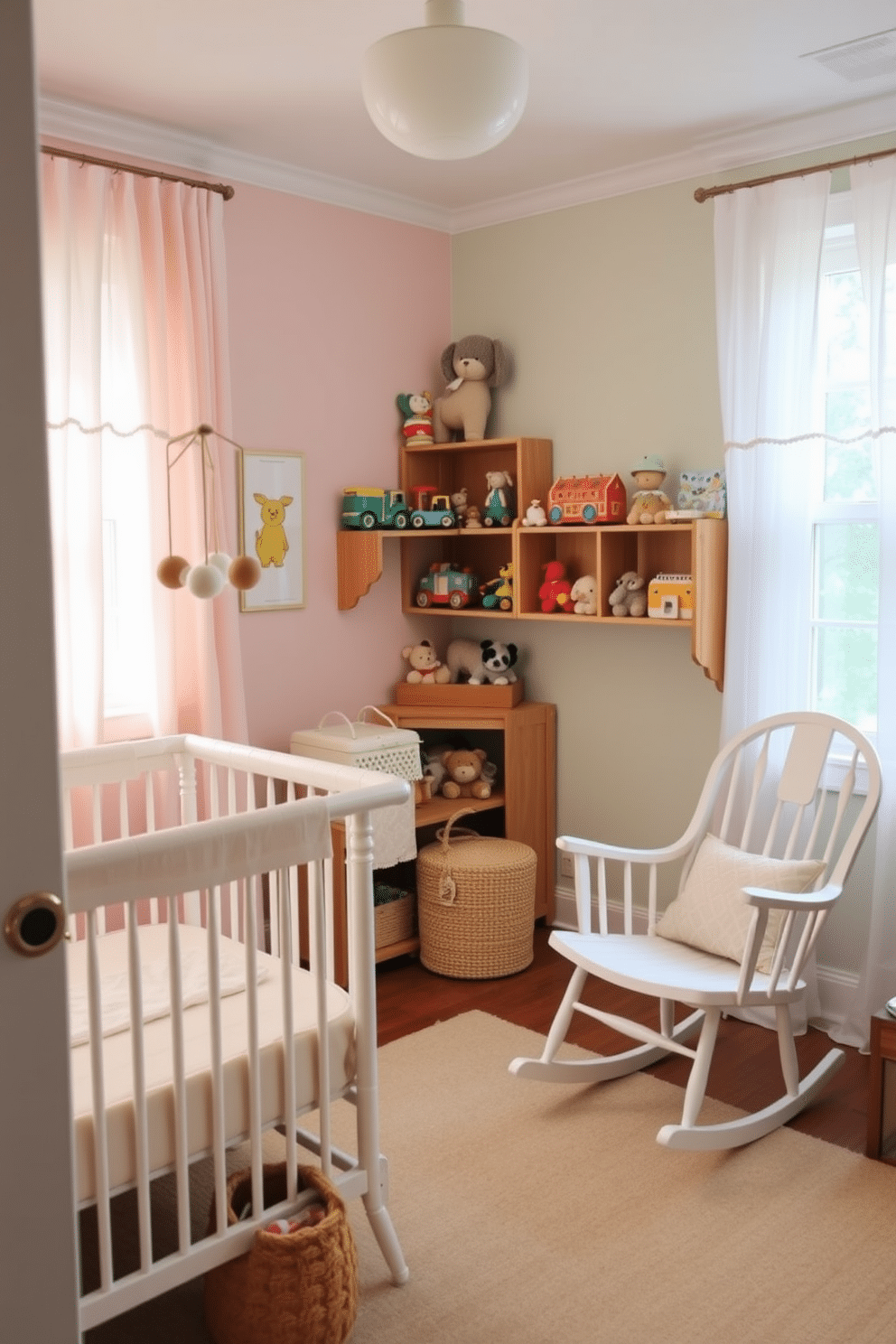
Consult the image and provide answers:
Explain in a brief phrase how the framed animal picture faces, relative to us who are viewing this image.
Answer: facing the viewer and to the right of the viewer

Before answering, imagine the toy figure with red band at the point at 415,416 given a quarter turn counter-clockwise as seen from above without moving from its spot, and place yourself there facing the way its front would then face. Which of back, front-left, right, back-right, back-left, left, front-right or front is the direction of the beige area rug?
right

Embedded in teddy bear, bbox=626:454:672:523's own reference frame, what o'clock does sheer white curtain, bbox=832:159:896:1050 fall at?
The sheer white curtain is roughly at 10 o'clock from the teddy bear.

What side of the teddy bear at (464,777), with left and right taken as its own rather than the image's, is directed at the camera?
front

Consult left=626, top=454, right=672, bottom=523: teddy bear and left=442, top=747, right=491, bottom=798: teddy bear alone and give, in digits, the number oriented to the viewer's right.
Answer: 0

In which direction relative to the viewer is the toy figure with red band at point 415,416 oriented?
toward the camera

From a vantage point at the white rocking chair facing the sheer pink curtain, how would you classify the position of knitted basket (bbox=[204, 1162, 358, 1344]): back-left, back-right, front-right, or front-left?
front-left

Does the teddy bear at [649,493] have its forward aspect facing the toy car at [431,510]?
no

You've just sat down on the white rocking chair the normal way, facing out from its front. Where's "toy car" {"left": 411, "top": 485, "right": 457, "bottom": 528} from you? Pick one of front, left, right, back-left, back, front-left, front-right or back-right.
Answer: right

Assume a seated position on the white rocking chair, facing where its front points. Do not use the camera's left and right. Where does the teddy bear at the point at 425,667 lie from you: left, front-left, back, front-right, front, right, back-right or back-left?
right

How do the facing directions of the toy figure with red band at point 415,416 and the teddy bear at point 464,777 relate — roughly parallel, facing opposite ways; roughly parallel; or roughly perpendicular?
roughly parallel

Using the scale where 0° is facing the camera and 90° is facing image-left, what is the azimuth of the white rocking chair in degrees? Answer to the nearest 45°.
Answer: approximately 45°

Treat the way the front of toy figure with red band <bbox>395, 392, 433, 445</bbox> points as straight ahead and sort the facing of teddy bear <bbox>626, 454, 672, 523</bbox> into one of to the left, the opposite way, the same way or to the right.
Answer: the same way

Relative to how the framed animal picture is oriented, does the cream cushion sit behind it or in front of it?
in front
